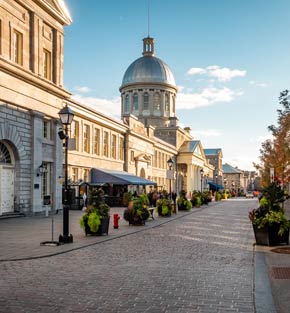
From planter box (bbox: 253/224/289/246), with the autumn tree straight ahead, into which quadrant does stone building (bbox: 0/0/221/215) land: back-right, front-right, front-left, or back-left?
front-left

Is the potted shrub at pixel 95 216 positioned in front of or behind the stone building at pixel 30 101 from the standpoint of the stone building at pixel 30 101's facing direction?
in front

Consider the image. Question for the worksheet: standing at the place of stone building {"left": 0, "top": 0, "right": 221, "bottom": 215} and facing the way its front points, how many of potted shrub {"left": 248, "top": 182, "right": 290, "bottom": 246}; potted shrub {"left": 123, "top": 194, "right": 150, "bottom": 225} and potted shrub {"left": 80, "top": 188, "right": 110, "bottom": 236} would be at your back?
0

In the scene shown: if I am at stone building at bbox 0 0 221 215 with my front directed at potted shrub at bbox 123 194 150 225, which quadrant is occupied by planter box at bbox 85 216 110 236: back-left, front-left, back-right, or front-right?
front-right

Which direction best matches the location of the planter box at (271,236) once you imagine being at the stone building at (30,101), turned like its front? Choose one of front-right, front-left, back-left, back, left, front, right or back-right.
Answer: front

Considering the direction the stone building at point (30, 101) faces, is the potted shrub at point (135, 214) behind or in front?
in front

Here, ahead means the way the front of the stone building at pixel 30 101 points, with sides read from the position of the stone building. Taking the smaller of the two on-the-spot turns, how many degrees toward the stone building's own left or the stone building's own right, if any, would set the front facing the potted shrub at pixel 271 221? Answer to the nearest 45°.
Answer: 0° — it already faces it

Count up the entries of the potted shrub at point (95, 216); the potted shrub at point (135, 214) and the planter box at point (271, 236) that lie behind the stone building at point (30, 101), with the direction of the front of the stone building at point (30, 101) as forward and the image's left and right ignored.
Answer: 0

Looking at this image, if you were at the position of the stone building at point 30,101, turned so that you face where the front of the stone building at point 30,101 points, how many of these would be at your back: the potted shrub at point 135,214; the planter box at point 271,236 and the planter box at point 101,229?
0

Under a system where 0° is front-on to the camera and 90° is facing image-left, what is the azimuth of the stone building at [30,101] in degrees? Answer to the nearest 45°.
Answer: approximately 315°

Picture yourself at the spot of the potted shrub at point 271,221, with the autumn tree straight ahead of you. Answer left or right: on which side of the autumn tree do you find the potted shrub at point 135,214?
left
